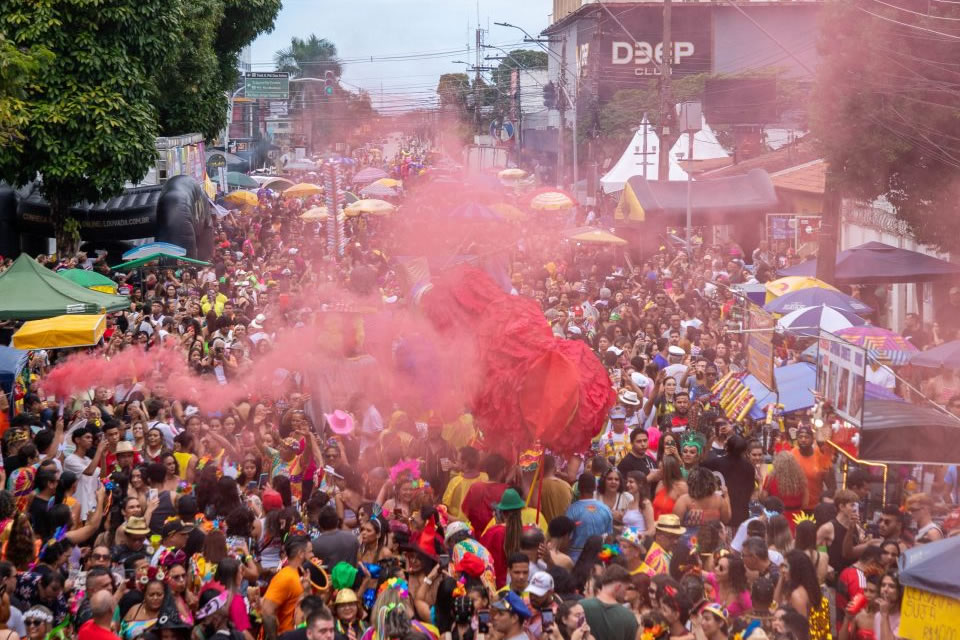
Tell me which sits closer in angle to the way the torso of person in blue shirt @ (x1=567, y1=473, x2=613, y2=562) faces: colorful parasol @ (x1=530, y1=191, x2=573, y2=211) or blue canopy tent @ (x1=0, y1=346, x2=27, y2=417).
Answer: the colorful parasol

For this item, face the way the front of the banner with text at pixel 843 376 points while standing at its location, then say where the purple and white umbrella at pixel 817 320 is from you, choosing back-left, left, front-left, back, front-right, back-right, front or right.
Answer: back-right

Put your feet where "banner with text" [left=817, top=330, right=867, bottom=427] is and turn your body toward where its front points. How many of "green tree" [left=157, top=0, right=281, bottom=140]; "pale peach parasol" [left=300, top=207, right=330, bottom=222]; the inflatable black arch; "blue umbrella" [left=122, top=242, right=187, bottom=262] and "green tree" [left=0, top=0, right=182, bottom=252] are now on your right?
5

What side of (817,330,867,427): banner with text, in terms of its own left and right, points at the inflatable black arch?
right

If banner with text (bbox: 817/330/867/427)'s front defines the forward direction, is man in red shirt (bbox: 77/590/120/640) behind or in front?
in front

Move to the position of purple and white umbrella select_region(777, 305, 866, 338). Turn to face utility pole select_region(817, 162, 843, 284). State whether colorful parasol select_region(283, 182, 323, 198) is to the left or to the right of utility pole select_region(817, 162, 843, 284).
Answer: left

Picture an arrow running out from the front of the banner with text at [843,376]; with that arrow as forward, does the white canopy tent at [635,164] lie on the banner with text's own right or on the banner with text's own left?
on the banner with text's own right

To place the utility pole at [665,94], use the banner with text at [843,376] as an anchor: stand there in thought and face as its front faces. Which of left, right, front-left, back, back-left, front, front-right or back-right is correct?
back-right

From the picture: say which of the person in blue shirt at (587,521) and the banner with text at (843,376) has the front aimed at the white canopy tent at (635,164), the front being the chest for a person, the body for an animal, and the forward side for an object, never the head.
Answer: the person in blue shirt

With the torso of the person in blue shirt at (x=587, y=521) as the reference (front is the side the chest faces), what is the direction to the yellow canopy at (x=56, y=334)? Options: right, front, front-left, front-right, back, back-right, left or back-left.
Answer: front-left

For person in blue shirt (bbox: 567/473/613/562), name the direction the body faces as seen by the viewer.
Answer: away from the camera

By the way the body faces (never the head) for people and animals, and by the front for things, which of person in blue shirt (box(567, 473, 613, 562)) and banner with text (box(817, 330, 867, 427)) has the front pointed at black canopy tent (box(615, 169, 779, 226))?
the person in blue shirt

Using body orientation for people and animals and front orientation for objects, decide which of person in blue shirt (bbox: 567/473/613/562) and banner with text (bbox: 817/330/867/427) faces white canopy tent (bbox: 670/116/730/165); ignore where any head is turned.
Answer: the person in blue shirt

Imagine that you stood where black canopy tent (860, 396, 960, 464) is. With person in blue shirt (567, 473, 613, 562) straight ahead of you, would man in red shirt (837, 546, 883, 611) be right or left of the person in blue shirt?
left
